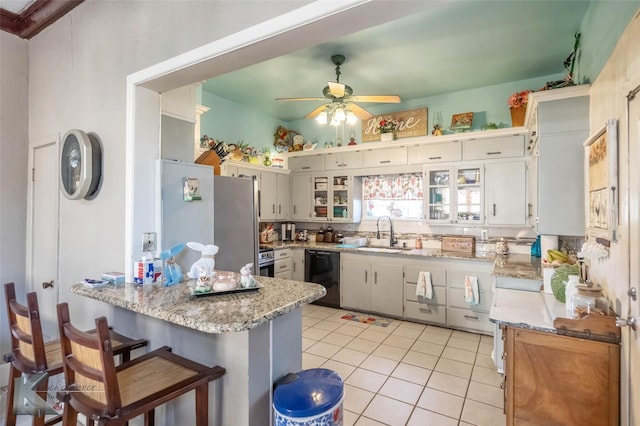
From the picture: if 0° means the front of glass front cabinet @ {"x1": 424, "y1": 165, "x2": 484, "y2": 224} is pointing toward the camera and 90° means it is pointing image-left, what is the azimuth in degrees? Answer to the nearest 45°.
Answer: approximately 0°

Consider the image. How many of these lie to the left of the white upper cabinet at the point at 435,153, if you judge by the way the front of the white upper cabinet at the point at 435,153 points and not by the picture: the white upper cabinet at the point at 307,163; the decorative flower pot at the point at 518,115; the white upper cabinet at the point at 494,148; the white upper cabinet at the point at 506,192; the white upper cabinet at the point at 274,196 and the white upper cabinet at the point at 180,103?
3

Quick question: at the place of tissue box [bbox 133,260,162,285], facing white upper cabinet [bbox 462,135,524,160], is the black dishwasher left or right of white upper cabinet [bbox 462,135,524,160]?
left

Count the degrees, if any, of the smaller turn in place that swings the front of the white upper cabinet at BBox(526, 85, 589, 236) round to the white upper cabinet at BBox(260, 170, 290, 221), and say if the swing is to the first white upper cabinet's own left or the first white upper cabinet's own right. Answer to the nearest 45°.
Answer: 0° — it already faces it

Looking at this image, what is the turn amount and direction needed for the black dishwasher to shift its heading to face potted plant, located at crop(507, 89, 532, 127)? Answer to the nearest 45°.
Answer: approximately 90° to its left

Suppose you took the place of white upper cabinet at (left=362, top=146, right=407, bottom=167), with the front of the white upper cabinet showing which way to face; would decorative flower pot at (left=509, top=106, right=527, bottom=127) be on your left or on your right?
on your left

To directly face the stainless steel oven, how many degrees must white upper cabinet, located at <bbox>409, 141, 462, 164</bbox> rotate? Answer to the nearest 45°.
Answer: approximately 90° to its right

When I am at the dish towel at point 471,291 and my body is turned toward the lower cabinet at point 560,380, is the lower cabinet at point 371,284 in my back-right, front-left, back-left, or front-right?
back-right

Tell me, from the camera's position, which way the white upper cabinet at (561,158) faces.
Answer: facing to the left of the viewer
